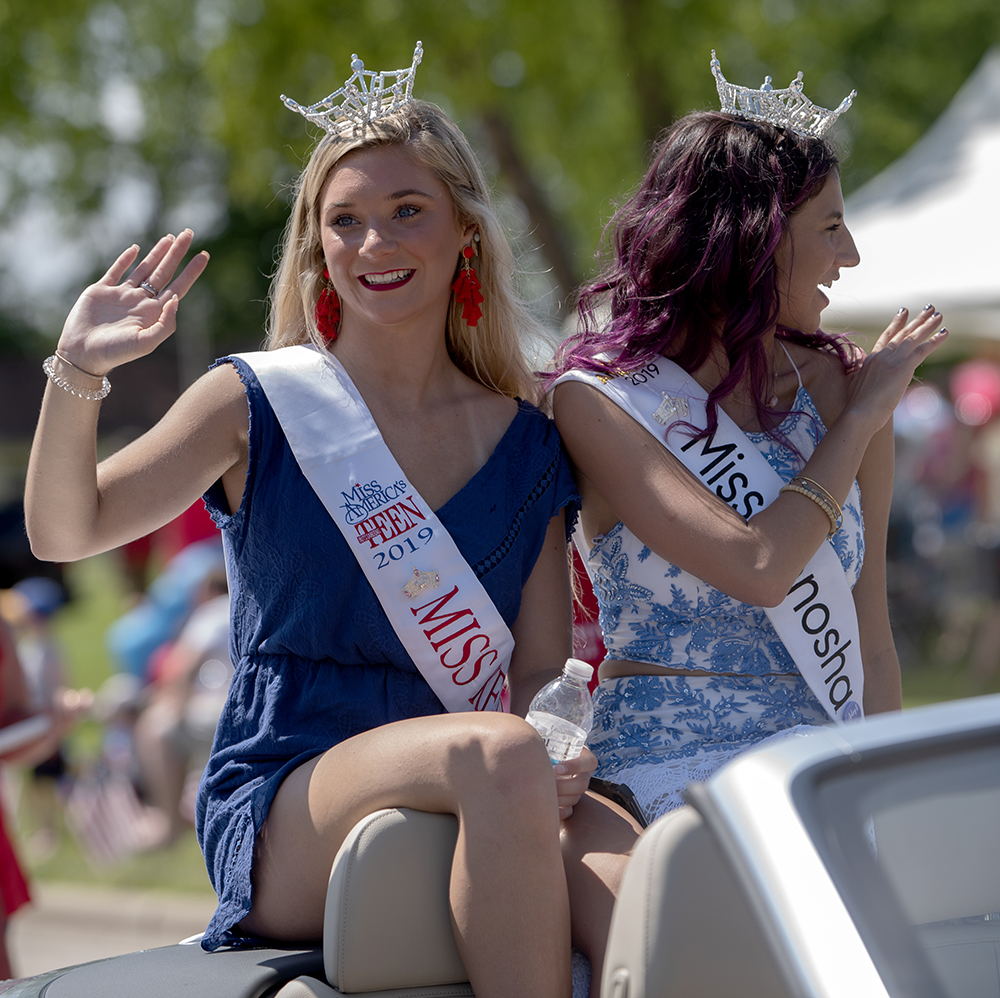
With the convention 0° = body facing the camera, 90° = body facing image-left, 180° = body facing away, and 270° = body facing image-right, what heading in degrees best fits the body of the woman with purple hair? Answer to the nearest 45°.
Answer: approximately 315°

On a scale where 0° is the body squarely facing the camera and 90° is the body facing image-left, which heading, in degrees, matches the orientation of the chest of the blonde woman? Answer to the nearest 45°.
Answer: approximately 315°

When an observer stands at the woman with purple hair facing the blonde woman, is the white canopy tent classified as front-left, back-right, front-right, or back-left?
back-right

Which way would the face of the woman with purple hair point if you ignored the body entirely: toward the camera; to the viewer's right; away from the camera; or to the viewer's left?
to the viewer's right

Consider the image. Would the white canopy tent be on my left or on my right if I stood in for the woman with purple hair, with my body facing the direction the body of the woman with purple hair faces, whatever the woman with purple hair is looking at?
on my left

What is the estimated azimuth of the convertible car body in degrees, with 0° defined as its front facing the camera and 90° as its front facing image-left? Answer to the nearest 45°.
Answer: approximately 315°
